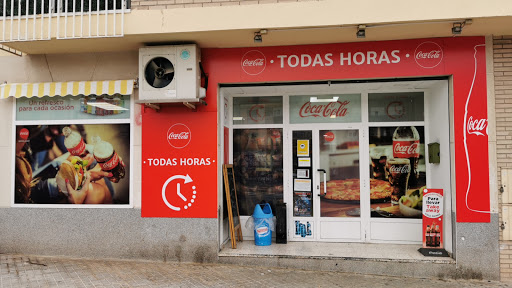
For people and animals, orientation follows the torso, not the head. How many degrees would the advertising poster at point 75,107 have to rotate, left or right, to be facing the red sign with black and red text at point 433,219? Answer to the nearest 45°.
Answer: approximately 45° to its left

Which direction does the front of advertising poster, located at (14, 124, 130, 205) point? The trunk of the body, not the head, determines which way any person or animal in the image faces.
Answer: toward the camera

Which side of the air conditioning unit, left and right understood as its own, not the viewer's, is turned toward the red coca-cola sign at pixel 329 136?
left

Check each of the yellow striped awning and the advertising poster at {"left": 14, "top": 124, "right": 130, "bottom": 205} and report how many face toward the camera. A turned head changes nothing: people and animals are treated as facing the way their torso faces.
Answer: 2

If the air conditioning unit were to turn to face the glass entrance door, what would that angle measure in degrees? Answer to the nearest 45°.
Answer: approximately 90° to its left

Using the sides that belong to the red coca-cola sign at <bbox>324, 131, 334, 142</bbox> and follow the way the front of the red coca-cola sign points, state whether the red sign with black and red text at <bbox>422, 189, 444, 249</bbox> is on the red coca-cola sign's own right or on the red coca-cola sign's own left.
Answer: on the red coca-cola sign's own left

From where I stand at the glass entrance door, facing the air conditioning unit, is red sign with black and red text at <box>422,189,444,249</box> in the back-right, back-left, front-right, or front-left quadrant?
back-left

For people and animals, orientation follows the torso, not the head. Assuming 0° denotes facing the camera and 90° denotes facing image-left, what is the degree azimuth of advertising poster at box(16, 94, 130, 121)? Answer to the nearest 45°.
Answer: approximately 0°

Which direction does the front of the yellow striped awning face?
toward the camera

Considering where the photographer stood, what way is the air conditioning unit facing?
facing the viewer
